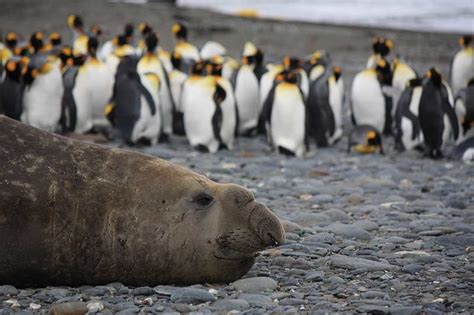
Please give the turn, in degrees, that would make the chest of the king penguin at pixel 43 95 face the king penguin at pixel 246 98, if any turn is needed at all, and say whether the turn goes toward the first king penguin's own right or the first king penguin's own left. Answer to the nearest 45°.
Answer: approximately 90° to the first king penguin's own left

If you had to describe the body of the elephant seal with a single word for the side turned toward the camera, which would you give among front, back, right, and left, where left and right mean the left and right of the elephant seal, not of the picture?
right

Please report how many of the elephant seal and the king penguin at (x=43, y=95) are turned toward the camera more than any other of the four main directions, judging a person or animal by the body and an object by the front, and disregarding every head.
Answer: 1

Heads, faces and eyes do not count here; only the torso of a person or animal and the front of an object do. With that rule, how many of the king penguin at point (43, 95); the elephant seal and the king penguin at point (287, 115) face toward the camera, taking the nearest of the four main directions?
2

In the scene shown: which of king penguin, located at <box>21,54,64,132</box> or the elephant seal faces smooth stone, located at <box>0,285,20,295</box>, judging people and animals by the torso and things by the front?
the king penguin

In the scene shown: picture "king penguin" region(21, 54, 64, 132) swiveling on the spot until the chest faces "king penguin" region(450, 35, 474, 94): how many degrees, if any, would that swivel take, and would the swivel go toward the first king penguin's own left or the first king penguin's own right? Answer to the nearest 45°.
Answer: approximately 90° to the first king penguin's own left

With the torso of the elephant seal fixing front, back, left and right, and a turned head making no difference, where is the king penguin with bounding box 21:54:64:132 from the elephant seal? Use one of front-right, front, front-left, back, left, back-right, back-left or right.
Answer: left

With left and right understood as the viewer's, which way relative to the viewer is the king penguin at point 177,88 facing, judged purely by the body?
facing the viewer and to the left of the viewer

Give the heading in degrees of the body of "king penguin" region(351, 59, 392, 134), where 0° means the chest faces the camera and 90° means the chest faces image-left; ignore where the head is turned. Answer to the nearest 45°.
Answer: approximately 45°

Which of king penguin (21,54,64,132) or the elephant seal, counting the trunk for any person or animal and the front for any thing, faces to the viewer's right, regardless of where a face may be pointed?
the elephant seal

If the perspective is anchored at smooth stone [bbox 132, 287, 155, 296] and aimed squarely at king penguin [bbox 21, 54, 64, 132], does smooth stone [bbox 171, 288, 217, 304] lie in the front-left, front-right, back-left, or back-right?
back-right

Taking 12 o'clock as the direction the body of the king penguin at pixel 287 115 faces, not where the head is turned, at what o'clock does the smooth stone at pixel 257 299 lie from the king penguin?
The smooth stone is roughly at 12 o'clock from the king penguin.
